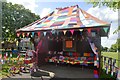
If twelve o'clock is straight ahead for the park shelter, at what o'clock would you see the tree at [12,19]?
The tree is roughly at 5 o'clock from the park shelter.

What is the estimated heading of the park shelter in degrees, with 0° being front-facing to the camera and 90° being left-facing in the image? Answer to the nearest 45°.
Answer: approximately 0°
